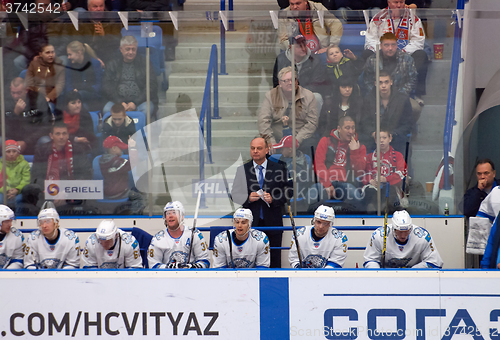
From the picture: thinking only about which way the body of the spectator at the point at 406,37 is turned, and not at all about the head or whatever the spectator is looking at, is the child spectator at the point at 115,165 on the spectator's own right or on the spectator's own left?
on the spectator's own right

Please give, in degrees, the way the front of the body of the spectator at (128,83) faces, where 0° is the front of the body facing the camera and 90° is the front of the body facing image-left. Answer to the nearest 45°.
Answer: approximately 0°

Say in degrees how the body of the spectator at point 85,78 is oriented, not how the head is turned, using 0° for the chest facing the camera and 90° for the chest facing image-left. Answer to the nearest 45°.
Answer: approximately 45°

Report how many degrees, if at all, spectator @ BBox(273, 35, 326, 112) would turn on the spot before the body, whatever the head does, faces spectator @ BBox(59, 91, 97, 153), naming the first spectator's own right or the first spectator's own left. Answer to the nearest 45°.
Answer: approximately 90° to the first spectator's own right

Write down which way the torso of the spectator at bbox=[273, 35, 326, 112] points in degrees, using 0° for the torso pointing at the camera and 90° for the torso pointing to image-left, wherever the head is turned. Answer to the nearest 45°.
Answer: approximately 0°

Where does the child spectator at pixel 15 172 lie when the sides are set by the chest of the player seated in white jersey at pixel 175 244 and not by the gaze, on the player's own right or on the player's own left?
on the player's own right
